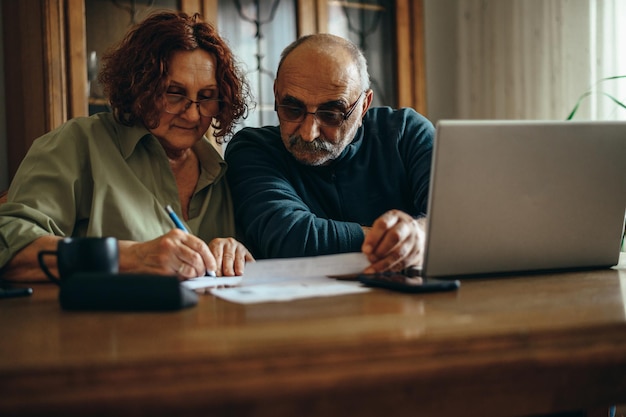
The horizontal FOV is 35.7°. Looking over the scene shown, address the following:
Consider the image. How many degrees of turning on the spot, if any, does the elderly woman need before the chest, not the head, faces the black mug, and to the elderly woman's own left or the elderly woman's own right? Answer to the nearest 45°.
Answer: approximately 45° to the elderly woman's own right

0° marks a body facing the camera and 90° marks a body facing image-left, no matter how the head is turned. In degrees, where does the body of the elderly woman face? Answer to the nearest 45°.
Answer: approximately 315°

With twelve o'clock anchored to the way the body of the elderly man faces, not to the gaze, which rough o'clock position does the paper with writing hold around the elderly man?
The paper with writing is roughly at 12 o'clock from the elderly man.

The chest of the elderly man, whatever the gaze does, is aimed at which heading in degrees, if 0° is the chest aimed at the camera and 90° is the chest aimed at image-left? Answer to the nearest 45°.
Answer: approximately 0°
